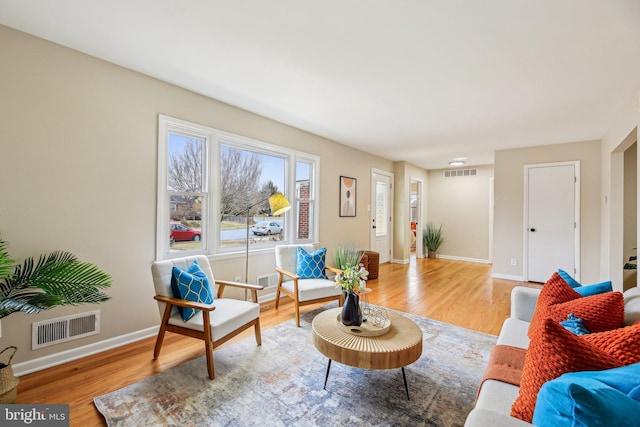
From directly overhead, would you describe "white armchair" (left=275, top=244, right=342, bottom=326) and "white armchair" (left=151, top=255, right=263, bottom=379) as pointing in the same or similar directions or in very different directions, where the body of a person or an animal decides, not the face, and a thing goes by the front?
same or similar directions

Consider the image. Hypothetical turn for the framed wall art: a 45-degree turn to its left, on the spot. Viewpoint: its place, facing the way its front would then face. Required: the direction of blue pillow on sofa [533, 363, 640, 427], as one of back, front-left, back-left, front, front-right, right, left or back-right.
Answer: right

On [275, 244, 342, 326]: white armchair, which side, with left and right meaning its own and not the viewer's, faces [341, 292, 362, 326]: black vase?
front

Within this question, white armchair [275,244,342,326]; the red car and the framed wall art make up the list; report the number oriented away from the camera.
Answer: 0

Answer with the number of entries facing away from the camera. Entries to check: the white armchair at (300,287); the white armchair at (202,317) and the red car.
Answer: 0

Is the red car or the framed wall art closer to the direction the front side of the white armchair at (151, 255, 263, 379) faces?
the framed wall art

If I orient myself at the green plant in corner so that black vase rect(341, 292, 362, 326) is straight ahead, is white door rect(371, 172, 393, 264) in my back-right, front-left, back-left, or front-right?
front-right

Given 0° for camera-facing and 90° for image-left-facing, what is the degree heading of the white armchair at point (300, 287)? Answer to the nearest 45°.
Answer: approximately 315°

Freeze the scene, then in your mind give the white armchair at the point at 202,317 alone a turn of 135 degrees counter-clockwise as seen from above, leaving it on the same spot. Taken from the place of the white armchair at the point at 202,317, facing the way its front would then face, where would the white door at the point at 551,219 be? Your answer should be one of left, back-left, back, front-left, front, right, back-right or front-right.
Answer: right

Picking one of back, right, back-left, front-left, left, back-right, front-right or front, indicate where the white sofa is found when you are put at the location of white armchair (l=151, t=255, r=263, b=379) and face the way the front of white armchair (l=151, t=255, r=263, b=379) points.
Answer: front

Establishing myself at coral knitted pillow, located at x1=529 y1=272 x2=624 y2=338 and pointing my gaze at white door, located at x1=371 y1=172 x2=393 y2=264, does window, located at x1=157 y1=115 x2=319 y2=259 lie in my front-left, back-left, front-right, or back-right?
front-left

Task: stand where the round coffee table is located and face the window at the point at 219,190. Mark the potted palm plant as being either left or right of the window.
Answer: left

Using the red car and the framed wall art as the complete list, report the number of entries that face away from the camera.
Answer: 0

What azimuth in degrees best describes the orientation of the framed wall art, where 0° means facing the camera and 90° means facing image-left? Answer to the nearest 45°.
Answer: approximately 315°

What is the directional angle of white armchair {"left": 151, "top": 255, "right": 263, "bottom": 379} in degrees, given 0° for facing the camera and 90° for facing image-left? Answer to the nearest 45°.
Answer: approximately 315°
